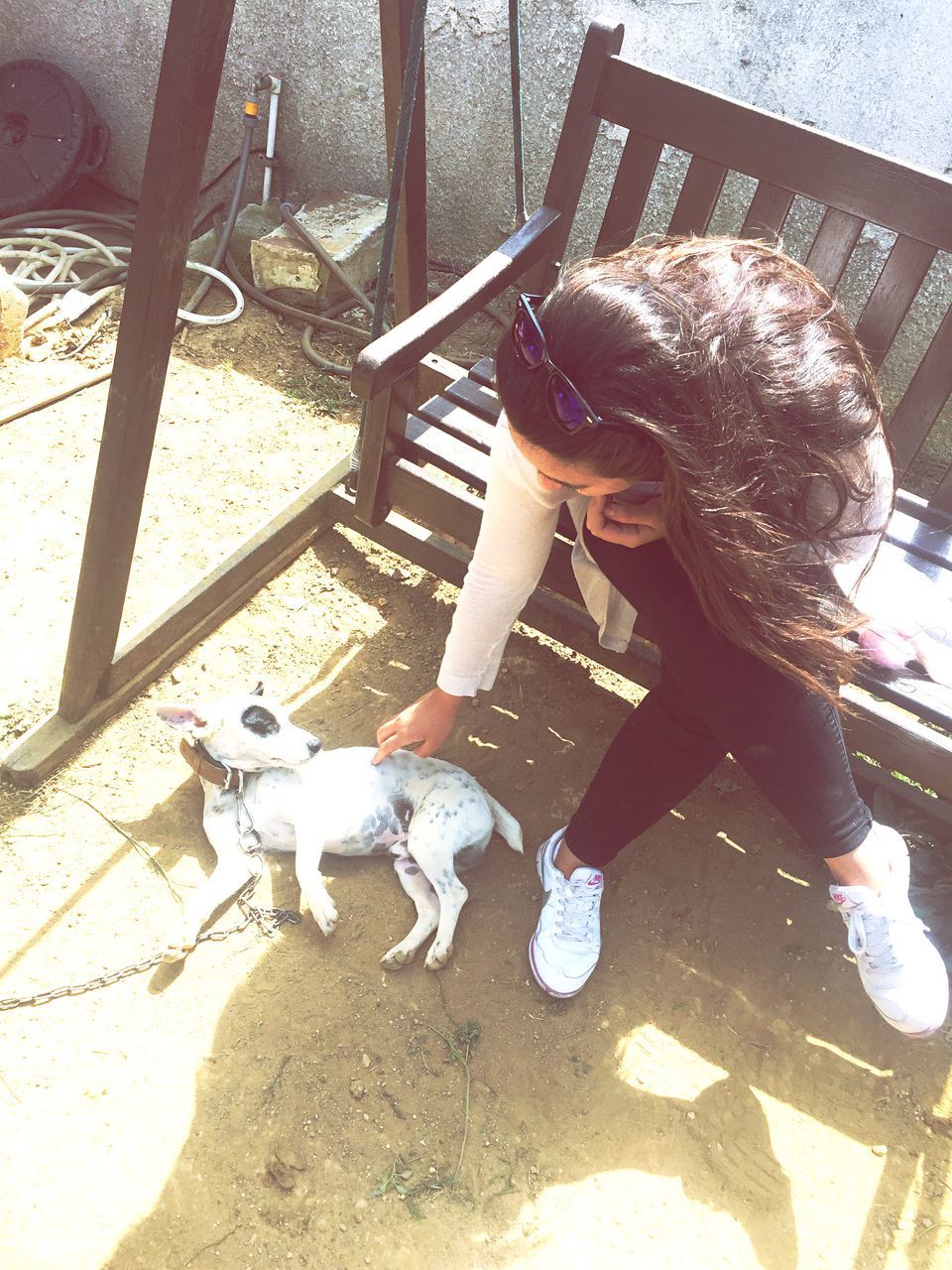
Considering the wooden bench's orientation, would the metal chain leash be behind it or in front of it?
in front

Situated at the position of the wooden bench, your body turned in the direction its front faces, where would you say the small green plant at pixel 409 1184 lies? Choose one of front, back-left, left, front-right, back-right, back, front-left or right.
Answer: front-left

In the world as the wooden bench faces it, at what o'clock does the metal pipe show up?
The metal pipe is roughly at 3 o'clock from the wooden bench.

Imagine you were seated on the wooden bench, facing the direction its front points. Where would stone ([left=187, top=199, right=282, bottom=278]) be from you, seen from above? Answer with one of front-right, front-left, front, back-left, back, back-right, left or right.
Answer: right

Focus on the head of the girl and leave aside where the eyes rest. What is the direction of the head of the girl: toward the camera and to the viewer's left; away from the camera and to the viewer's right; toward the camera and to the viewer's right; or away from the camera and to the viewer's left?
toward the camera and to the viewer's left

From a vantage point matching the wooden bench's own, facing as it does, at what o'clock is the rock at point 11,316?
The rock is roughly at 2 o'clock from the wooden bench.

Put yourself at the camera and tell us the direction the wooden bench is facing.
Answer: facing the viewer and to the left of the viewer

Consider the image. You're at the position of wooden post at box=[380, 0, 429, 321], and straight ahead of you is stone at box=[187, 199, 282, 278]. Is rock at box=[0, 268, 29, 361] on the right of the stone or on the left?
left

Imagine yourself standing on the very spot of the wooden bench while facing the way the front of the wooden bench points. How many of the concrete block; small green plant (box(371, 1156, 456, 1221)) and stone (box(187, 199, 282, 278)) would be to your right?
2

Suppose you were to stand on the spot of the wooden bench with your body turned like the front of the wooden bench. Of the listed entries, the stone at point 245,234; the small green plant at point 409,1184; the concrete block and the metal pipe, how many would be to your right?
3

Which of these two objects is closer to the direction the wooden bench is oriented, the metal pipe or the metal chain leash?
the metal chain leash

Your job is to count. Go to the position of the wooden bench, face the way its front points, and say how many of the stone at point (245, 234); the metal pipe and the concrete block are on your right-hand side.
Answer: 3

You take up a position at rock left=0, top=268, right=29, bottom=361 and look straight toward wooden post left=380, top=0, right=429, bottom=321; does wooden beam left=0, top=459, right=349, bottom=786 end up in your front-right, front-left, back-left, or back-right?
front-right

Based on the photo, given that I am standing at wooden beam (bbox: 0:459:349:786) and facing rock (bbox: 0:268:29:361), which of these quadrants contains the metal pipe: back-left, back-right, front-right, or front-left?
front-right
